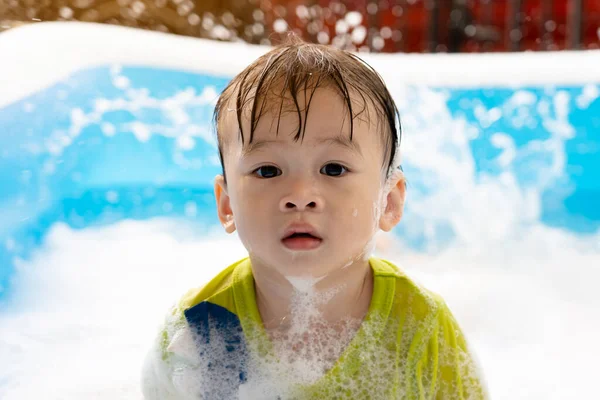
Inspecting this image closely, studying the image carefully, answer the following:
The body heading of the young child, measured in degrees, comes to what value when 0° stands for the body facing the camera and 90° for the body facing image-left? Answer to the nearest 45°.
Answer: approximately 0°
